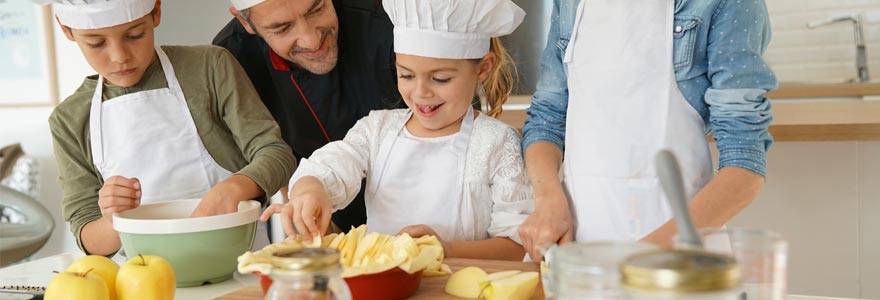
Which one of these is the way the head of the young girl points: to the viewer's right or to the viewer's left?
to the viewer's left

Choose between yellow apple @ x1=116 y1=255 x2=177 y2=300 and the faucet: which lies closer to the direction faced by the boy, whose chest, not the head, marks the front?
the yellow apple

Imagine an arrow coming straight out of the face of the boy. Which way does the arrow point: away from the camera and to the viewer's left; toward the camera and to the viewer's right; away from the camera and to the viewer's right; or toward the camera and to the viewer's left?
toward the camera and to the viewer's right

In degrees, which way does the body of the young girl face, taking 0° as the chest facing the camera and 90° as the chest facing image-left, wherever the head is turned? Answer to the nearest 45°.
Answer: approximately 45°

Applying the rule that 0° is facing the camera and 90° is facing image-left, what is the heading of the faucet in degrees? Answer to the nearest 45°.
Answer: approximately 90°

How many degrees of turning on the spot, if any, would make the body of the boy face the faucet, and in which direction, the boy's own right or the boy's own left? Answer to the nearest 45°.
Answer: approximately 90° to the boy's own left

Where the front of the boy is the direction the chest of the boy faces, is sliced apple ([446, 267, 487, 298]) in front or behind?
in front
